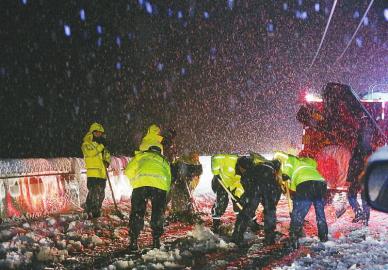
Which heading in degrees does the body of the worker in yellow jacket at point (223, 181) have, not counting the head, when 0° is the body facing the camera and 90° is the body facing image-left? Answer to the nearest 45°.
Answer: approximately 270°

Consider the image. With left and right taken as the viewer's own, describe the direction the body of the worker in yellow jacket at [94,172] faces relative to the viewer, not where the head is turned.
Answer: facing the viewer and to the right of the viewer

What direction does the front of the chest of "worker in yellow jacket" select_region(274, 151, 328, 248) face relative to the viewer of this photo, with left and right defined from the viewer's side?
facing away from the viewer and to the left of the viewer

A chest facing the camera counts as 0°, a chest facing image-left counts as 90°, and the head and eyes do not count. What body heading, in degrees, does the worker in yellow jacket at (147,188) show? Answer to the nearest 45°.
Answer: approximately 180°

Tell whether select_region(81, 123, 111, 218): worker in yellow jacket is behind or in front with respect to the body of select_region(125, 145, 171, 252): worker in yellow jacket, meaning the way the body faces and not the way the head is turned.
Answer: in front

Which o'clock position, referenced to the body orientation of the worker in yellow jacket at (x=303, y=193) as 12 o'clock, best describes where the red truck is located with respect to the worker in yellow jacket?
The red truck is roughly at 2 o'clock from the worker in yellow jacket.

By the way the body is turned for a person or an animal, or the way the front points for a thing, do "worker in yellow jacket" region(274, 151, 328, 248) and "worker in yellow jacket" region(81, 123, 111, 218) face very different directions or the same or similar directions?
very different directions

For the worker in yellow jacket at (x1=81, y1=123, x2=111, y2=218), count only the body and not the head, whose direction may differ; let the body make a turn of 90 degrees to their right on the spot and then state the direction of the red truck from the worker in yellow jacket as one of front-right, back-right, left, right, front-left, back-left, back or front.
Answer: back-left
